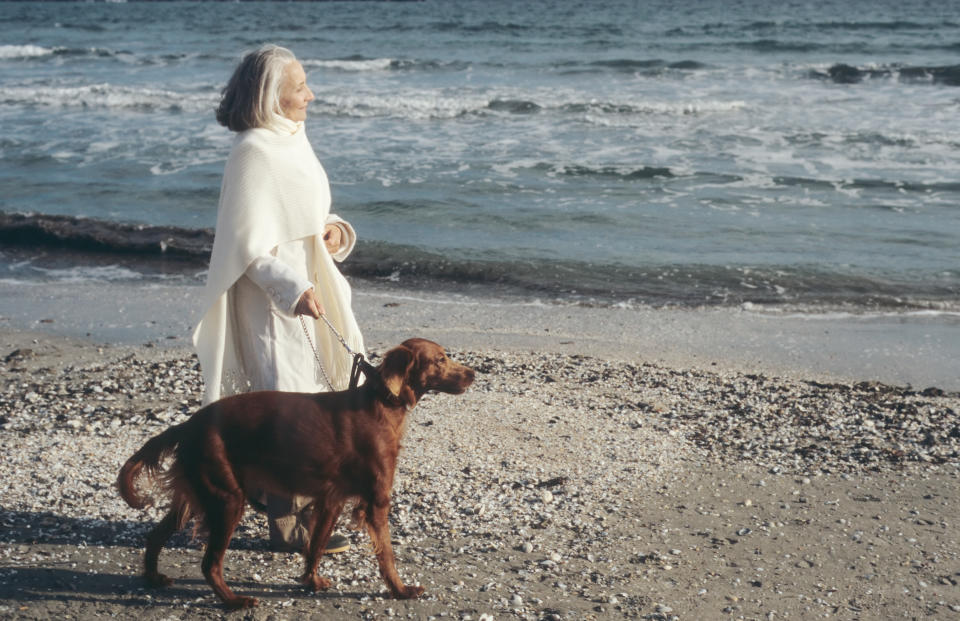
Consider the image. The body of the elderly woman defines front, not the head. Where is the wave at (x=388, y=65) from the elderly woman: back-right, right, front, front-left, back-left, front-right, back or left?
left

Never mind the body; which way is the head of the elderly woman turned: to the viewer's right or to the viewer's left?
to the viewer's right

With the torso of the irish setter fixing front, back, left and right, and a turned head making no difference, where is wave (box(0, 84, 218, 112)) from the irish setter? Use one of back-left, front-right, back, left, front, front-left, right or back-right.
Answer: left

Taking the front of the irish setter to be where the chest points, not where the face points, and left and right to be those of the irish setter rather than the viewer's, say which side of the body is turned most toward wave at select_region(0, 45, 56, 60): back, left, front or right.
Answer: left

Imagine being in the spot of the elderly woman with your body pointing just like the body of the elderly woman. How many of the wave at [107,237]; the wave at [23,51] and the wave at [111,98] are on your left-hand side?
3

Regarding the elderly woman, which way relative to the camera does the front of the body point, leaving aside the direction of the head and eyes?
to the viewer's right

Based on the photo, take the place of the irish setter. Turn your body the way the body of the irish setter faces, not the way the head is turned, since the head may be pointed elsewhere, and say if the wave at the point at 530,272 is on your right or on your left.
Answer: on your left

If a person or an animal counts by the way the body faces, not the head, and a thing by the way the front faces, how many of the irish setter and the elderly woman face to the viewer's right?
2

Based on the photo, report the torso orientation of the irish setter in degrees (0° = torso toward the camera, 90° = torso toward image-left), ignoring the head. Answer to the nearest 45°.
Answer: approximately 270°
